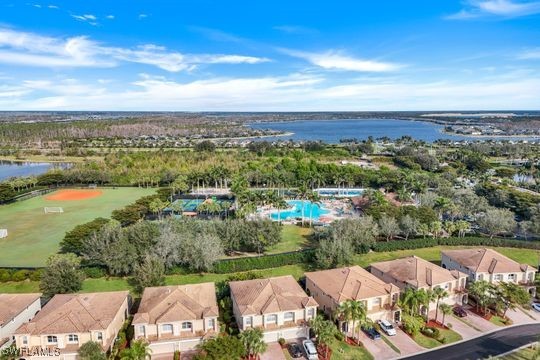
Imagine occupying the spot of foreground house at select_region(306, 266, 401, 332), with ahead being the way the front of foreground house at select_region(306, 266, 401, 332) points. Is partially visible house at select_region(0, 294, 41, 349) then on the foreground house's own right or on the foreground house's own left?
on the foreground house's own right

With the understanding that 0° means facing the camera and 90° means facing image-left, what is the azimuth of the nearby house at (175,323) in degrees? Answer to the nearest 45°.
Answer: approximately 0°

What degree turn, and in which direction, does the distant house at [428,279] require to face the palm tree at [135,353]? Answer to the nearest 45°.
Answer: approximately 90° to its right

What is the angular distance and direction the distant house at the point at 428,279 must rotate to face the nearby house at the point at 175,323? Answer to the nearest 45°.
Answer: approximately 90° to its right

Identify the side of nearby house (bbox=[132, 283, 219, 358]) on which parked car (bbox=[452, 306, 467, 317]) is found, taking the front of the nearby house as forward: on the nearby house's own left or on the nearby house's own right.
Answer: on the nearby house's own left

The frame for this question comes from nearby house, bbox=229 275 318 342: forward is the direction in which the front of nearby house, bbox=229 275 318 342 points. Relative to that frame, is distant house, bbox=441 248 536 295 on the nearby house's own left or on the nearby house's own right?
on the nearby house's own left

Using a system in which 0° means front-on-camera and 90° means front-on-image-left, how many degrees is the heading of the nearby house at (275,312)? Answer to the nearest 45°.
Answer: approximately 0°
